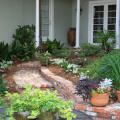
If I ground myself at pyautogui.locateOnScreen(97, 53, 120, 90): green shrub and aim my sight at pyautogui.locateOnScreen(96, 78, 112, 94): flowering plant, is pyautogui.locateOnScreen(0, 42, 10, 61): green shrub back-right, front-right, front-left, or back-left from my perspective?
back-right

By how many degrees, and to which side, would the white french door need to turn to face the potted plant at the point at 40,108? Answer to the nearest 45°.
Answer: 0° — it already faces it

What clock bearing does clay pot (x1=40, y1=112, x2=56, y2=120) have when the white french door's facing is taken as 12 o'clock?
The clay pot is roughly at 12 o'clock from the white french door.

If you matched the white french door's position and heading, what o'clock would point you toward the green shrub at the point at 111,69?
The green shrub is roughly at 12 o'clock from the white french door.

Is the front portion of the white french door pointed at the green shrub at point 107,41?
yes

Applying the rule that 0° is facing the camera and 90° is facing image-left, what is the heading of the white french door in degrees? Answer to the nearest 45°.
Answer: approximately 0°

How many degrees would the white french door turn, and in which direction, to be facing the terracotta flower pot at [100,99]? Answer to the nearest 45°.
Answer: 0° — it already faces it

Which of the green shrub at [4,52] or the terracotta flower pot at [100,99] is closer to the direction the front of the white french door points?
the terracotta flower pot

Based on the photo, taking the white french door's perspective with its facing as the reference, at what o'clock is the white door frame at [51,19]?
The white door frame is roughly at 3 o'clock from the white french door.

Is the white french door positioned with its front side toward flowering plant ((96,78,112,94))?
yes
